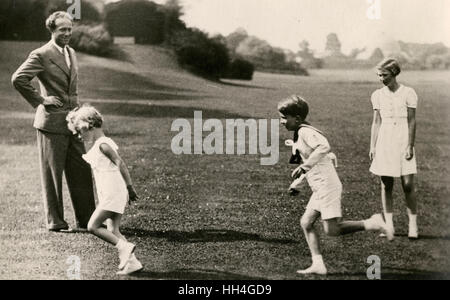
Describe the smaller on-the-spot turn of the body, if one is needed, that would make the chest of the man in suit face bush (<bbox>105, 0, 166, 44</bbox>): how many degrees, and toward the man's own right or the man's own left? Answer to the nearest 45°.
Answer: approximately 90° to the man's own left

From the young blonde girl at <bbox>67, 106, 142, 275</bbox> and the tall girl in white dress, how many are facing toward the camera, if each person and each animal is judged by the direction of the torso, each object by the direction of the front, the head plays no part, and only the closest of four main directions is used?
1

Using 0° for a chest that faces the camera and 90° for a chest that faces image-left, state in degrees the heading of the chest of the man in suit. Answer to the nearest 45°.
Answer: approximately 315°

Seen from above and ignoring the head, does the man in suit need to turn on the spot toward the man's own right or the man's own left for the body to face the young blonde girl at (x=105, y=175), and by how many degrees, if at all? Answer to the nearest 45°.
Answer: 0° — they already face them
